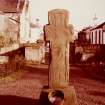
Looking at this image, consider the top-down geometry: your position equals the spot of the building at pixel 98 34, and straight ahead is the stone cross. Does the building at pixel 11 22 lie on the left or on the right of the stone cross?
right

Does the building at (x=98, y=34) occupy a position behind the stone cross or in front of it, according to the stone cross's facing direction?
behind

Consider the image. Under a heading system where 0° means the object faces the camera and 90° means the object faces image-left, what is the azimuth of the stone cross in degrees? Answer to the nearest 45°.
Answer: approximately 0°

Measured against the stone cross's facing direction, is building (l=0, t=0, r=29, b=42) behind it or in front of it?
behind
